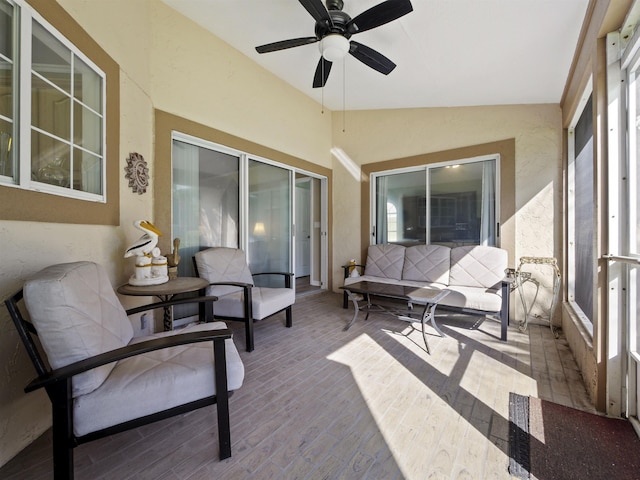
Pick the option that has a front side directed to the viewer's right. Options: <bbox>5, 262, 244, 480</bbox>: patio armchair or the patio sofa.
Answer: the patio armchair

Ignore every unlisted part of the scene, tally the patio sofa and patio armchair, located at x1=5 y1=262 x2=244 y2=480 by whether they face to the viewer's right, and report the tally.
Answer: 1

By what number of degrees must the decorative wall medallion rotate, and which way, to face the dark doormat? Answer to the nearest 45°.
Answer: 0° — it already faces it

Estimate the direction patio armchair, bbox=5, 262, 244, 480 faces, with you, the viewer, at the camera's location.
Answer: facing to the right of the viewer

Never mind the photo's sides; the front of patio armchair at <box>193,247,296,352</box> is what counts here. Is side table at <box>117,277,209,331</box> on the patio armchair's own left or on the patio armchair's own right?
on the patio armchair's own right

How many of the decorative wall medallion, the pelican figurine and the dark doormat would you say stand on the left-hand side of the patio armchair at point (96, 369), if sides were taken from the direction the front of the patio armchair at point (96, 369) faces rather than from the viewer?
2
